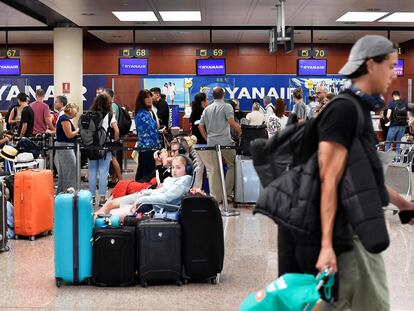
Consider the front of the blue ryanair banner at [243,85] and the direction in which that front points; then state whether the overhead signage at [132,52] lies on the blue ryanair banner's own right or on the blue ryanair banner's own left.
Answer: on the blue ryanair banner's own right

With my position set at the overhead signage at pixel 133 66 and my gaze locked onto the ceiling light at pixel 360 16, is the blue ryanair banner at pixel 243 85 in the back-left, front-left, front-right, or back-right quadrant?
front-left

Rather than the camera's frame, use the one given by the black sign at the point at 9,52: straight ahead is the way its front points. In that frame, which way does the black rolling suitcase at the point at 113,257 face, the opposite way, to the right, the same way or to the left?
the same way

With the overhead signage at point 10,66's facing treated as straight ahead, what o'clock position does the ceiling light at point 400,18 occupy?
The ceiling light is roughly at 10 o'clock from the overhead signage.

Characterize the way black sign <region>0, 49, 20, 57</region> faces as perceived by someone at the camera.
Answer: facing the viewer

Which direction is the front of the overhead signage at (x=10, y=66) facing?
toward the camera

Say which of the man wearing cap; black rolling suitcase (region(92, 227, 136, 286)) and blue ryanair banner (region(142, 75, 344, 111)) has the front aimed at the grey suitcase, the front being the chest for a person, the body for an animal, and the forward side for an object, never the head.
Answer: the blue ryanair banner

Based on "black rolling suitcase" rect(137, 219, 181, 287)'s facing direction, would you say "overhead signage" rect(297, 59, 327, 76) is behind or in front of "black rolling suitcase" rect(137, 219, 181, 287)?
behind

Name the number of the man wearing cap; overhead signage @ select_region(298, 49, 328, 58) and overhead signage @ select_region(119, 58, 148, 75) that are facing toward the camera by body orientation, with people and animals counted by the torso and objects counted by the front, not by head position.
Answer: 2

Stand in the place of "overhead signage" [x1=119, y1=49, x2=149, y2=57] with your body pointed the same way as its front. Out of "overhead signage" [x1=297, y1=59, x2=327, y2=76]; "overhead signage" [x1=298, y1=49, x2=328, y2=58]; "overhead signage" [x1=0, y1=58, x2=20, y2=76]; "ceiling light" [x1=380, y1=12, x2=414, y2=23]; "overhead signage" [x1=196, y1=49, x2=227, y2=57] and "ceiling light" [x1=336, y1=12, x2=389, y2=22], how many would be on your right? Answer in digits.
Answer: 1

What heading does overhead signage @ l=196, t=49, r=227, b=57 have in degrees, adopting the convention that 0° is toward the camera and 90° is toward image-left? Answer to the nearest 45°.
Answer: approximately 0°

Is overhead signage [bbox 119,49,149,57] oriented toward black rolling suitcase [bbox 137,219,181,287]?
yes

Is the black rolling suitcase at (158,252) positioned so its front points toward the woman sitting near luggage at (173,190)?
no

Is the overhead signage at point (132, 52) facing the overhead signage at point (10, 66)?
no

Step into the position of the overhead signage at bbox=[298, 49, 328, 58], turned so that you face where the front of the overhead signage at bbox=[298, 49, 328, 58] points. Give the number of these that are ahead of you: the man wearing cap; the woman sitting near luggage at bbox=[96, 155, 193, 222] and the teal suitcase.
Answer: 3

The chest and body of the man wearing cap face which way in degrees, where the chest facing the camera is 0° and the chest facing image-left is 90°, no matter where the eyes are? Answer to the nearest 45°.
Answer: approximately 270°

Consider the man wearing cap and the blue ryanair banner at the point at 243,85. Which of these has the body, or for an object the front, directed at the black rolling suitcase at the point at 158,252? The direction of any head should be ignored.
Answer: the blue ryanair banner

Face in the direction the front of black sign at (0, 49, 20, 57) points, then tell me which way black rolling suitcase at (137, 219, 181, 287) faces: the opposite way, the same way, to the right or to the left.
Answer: the same way
